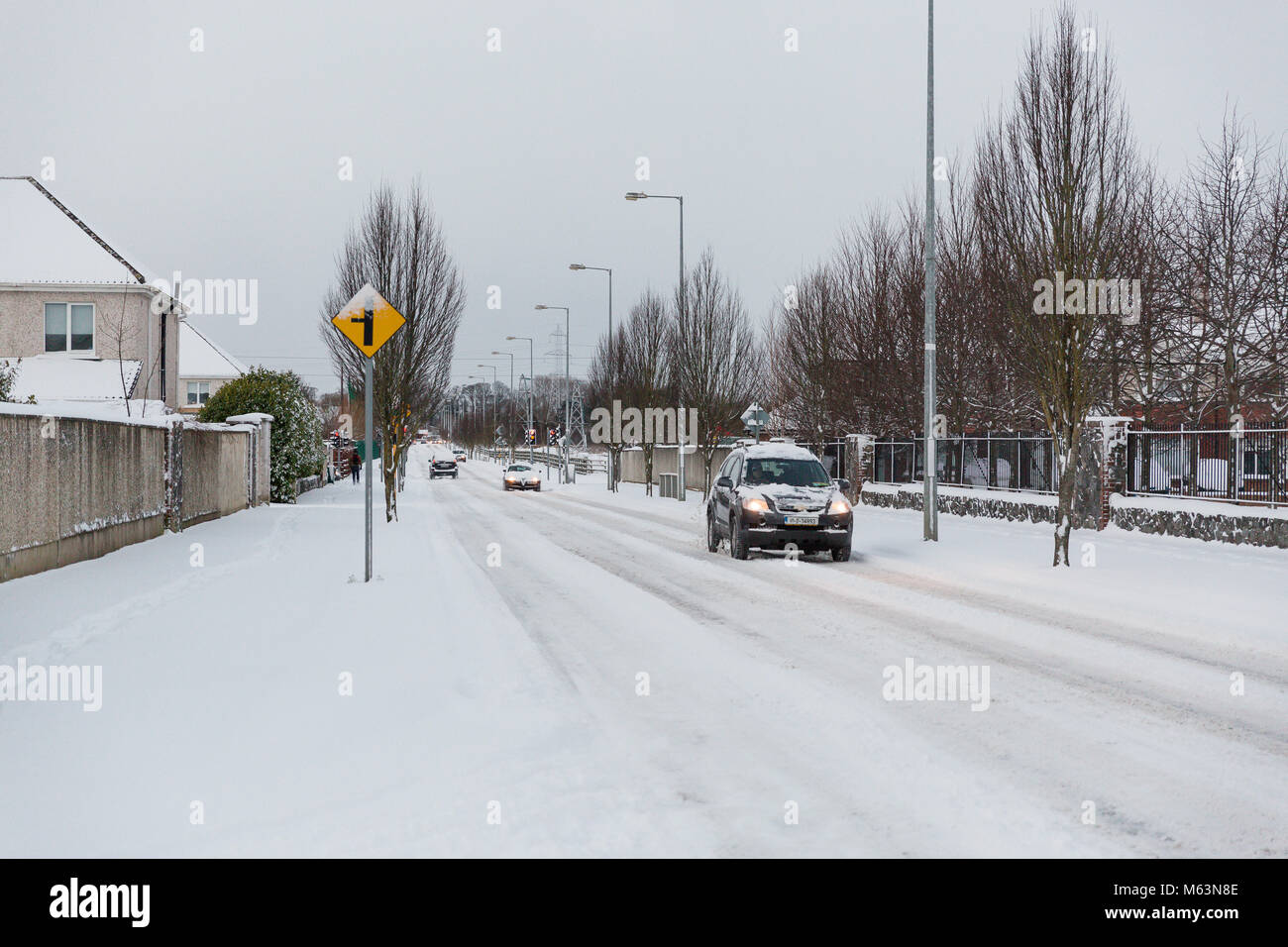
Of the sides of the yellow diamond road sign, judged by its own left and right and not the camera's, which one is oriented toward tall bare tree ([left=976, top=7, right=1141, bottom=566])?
left

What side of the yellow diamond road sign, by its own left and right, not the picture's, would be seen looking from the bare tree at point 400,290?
back

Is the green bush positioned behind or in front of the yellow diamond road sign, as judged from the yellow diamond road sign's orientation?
behind

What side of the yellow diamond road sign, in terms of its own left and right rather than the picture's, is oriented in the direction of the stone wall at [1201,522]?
left

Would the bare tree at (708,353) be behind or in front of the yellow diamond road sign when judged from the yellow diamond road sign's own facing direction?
behind

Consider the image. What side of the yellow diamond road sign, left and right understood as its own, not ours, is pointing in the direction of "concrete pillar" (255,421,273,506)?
back

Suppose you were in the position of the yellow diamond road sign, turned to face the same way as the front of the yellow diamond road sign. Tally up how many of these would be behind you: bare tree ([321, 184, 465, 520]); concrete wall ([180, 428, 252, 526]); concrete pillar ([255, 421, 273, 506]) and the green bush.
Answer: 4

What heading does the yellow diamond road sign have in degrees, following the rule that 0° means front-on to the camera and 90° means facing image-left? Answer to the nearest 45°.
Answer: approximately 0°

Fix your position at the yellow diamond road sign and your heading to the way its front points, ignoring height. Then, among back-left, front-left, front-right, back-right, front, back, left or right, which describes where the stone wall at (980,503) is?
back-left
